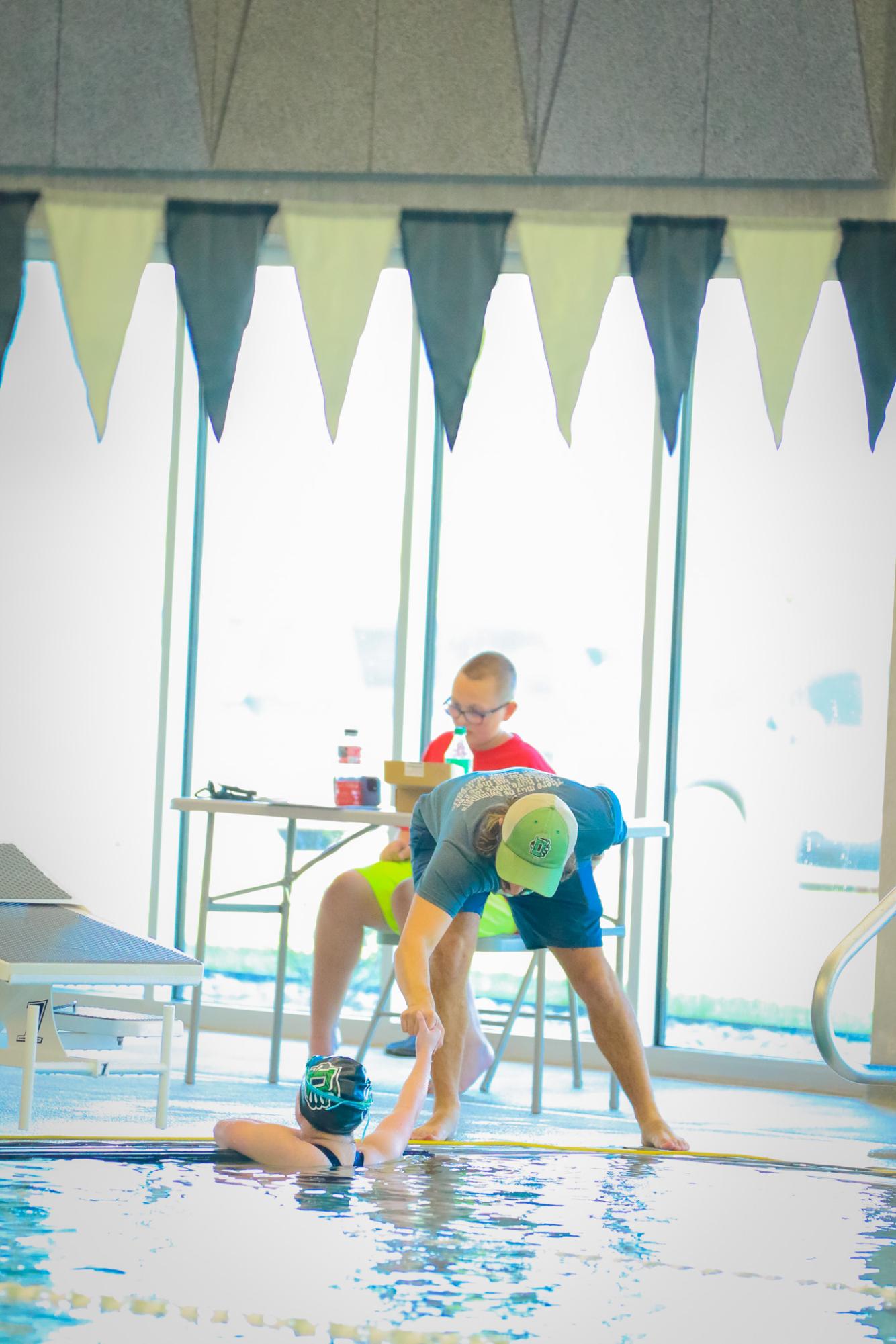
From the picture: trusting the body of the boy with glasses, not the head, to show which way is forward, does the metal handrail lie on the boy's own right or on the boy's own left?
on the boy's own left

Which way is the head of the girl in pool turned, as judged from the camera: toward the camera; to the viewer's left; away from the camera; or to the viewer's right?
away from the camera

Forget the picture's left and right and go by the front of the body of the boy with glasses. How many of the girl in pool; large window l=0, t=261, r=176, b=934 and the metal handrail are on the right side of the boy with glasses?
1

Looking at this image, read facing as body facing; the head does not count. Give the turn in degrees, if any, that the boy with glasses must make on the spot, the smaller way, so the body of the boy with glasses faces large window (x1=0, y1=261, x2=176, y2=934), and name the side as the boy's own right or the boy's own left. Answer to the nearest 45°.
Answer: approximately 90° to the boy's own right

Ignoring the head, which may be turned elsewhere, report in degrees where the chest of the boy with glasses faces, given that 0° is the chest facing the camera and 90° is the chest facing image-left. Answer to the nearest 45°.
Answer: approximately 45°
